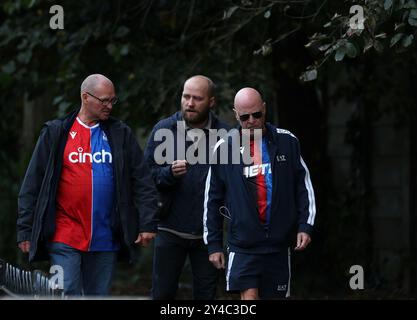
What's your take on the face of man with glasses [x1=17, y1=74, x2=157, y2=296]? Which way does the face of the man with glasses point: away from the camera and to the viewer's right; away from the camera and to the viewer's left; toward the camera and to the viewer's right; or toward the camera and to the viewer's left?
toward the camera and to the viewer's right

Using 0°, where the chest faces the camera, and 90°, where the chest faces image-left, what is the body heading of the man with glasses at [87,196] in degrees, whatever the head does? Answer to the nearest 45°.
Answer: approximately 0°

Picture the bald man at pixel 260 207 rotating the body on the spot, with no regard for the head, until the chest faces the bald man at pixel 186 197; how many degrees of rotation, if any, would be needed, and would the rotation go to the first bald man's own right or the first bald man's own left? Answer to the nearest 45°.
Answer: approximately 135° to the first bald man's own right

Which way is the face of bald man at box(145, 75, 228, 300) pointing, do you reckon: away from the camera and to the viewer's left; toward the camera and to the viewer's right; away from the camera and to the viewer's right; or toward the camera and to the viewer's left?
toward the camera and to the viewer's left

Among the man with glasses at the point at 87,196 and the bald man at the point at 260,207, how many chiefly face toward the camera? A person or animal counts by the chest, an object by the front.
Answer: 2

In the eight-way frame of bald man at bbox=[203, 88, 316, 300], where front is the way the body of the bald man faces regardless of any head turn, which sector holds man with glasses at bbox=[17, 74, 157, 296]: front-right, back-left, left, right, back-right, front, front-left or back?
right

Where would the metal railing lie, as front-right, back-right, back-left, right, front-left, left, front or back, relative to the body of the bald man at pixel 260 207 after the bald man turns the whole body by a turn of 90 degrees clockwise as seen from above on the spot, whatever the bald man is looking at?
front
